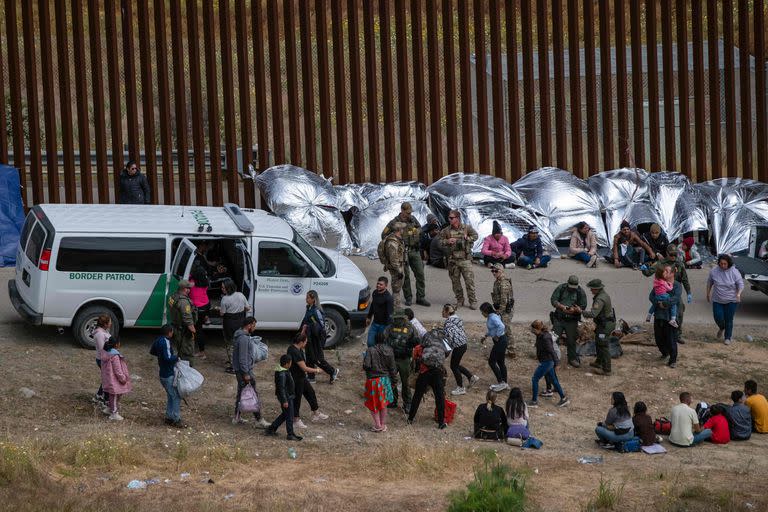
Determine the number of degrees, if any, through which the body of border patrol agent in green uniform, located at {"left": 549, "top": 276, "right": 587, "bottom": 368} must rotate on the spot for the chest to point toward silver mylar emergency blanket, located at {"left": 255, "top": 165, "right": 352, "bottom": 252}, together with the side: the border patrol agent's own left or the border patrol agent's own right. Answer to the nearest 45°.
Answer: approximately 135° to the border patrol agent's own right

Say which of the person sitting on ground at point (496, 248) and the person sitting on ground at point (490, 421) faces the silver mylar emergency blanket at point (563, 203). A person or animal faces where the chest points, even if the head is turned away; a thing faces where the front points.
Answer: the person sitting on ground at point (490, 421)

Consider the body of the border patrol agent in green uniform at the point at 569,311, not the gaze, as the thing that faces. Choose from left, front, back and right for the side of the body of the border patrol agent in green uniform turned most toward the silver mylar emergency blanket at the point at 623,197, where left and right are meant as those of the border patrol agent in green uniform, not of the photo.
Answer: back

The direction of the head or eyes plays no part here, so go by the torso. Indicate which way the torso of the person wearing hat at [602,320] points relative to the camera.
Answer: to the viewer's left

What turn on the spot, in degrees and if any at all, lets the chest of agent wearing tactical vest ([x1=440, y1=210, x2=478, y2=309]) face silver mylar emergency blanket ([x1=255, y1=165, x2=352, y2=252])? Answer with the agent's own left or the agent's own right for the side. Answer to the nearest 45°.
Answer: approximately 135° to the agent's own right

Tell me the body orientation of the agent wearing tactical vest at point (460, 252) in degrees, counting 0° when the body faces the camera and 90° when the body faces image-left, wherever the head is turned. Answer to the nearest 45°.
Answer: approximately 0°

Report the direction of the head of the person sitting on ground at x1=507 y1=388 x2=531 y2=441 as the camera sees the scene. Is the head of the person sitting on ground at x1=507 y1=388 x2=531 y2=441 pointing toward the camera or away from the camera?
away from the camera

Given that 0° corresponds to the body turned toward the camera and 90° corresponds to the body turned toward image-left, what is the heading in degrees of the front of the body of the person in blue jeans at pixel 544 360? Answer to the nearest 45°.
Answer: approximately 90°

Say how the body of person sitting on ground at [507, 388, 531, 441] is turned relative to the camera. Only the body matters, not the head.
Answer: away from the camera

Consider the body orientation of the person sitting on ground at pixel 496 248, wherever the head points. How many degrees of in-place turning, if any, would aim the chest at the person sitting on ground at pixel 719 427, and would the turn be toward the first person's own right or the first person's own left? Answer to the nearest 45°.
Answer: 0° — they already face them

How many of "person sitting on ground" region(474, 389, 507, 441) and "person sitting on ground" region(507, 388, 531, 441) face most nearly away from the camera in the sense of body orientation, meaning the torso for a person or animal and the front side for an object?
2
